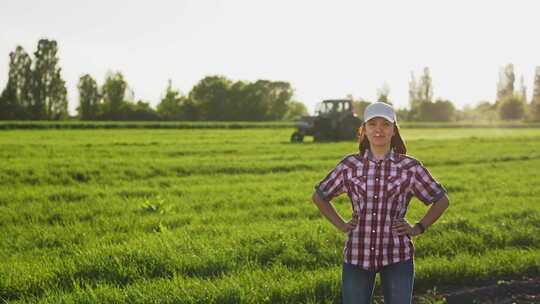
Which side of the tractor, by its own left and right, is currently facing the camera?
left

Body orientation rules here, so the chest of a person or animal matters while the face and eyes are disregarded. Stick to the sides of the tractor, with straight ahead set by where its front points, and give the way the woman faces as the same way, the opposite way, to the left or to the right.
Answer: to the left

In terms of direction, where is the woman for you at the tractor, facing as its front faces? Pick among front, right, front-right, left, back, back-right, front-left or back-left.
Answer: left

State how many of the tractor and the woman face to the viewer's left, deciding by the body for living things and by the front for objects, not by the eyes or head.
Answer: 1

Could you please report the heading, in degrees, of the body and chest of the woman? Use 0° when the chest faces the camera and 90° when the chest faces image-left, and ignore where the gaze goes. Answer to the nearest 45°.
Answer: approximately 0°

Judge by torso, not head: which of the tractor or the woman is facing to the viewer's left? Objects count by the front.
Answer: the tractor

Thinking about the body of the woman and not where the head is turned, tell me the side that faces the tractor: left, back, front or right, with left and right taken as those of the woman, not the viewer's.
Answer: back
